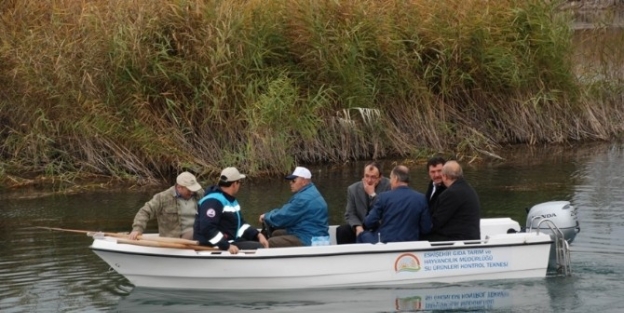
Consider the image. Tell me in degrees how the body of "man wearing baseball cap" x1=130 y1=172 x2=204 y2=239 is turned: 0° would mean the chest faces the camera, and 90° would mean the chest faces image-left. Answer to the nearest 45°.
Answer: approximately 315°

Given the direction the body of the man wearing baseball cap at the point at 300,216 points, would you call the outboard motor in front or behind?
behind

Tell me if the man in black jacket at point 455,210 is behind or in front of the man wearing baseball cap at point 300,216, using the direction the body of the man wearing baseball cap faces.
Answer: behind

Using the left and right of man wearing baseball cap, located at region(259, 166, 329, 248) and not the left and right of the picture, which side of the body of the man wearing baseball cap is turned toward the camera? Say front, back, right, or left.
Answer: left

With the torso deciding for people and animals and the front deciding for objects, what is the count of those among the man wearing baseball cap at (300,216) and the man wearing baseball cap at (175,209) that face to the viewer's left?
1

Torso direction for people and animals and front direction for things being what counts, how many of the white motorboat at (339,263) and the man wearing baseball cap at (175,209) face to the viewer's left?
1

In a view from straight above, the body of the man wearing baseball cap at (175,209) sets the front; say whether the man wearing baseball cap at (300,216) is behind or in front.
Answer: in front

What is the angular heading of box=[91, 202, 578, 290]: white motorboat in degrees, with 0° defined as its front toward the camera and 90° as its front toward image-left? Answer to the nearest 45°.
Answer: approximately 90°
